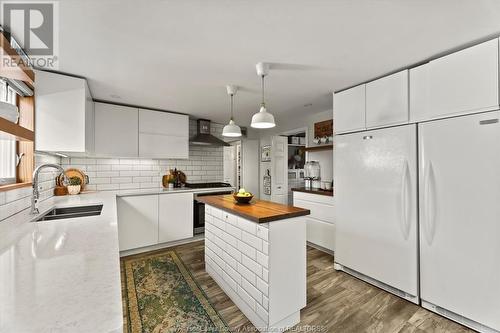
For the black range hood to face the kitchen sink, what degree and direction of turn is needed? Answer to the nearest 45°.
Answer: approximately 90° to its right

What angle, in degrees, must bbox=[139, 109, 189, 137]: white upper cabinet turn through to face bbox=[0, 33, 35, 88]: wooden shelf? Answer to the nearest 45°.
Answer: approximately 90° to its right

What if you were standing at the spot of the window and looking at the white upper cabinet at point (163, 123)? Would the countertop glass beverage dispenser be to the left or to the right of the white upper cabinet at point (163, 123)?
right

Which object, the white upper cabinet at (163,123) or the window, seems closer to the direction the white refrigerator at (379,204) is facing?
the window

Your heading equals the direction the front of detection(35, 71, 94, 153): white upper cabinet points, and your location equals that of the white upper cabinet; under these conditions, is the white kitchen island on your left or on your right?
on your right

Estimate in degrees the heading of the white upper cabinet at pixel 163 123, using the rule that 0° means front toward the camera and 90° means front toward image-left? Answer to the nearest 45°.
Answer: approximately 315°

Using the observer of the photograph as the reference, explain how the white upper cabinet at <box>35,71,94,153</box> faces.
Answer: facing to the right of the viewer

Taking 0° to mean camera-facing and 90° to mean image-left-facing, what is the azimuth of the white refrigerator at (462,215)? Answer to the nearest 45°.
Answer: approximately 45°

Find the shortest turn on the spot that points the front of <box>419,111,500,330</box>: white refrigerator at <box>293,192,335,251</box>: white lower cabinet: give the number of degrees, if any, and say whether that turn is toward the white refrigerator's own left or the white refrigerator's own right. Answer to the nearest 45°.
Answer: approximately 45° to the white refrigerator's own right

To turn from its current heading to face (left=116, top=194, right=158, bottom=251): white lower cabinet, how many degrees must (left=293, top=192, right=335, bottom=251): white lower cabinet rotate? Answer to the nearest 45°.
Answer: approximately 45° to its right
